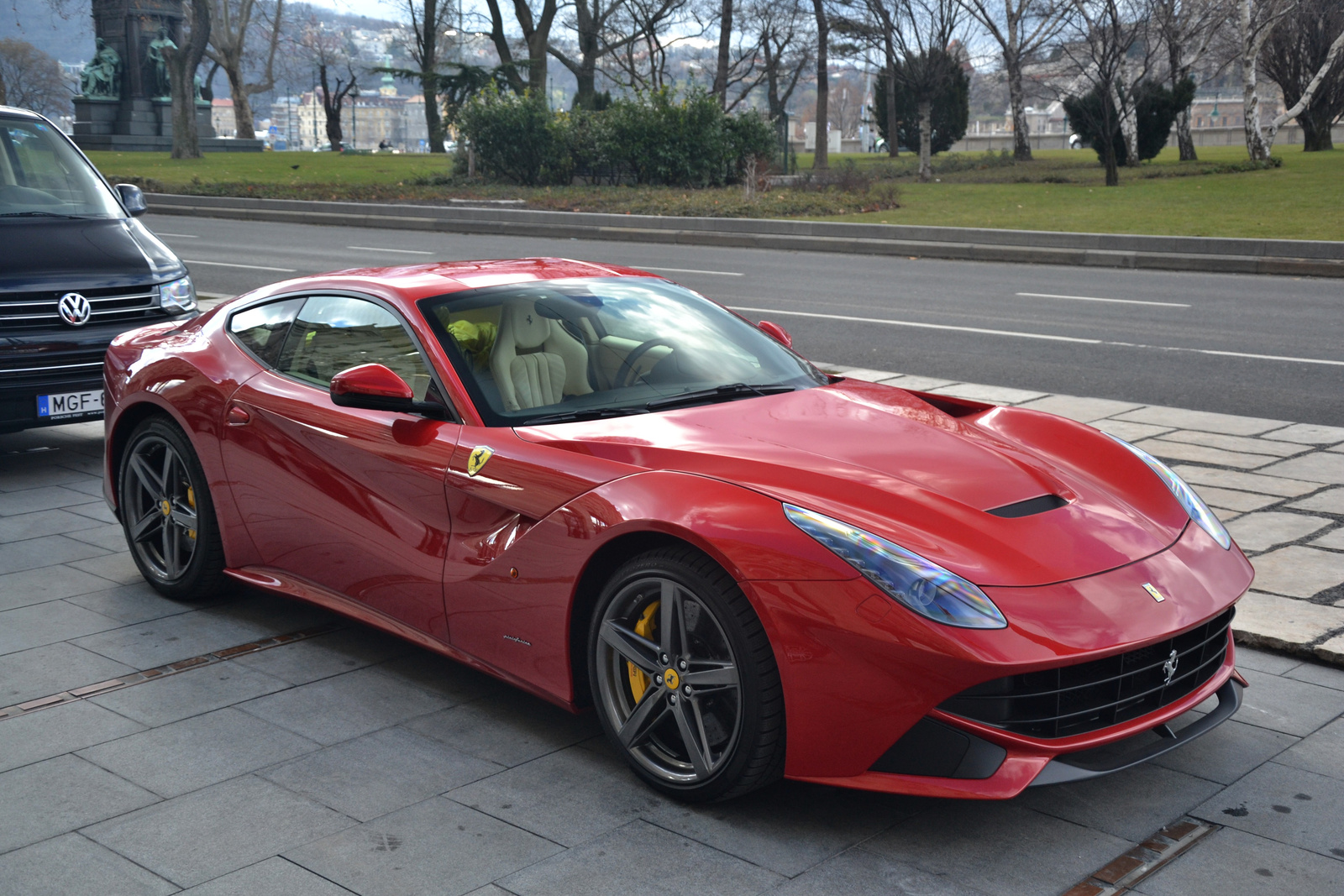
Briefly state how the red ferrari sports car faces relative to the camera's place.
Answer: facing the viewer and to the right of the viewer

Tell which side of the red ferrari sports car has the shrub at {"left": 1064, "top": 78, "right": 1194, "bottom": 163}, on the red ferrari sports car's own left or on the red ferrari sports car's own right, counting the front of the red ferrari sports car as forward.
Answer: on the red ferrari sports car's own left

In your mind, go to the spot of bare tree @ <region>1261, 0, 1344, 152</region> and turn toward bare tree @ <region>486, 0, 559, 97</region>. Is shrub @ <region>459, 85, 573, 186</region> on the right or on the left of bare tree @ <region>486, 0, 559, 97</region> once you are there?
left

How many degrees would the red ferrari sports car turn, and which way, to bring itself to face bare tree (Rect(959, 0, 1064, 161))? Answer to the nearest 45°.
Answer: approximately 135° to its left

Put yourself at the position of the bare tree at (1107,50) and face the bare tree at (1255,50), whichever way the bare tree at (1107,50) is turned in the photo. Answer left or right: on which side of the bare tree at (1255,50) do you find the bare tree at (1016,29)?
left

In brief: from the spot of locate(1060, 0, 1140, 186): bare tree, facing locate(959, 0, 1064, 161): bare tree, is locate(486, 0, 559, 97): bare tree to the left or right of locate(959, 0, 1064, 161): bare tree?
left

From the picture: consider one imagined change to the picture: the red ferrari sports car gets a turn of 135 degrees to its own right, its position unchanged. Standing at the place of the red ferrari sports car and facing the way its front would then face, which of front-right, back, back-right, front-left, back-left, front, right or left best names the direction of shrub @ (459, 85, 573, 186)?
right

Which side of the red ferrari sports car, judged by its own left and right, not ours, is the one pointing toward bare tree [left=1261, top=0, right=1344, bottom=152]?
left

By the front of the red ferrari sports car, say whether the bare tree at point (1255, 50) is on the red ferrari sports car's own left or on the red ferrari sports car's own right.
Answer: on the red ferrari sports car's own left
